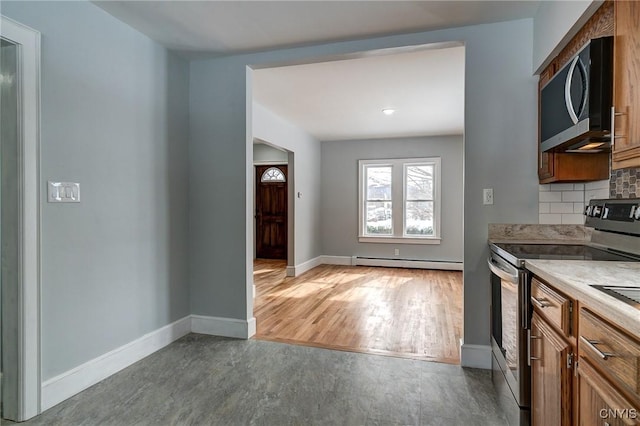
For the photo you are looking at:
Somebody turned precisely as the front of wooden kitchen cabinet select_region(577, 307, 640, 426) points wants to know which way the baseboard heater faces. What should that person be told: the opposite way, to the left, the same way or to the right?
to the left

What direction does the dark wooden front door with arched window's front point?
toward the camera

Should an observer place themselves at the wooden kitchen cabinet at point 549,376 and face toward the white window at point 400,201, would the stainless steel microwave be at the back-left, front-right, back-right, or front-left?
front-right

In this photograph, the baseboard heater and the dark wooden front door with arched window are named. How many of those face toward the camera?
2

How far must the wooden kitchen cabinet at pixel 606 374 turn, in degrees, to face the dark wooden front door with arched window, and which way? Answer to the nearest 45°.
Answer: approximately 90° to its right

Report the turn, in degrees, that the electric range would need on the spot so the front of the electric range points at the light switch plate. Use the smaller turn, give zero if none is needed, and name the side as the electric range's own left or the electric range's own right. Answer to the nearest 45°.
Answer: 0° — it already faces it

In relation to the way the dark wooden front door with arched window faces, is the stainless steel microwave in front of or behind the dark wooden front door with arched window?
in front

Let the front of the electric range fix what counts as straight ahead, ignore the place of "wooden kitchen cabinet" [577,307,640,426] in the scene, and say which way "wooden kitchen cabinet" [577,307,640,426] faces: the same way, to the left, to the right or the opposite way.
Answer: the same way

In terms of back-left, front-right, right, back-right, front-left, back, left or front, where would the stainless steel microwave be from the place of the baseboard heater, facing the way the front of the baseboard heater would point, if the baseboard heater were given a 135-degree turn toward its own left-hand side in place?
back-right

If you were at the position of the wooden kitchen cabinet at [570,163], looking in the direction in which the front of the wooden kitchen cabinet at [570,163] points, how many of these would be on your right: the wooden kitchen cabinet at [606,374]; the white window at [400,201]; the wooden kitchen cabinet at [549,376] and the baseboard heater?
2

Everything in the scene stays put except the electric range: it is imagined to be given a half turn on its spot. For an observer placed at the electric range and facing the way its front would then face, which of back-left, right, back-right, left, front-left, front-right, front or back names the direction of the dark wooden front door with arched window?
left

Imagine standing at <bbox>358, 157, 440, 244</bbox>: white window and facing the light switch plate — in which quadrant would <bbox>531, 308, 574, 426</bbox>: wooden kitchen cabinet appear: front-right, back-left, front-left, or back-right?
front-left

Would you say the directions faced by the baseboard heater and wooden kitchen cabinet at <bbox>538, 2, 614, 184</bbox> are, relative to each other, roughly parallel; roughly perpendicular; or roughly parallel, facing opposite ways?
roughly perpendicular
